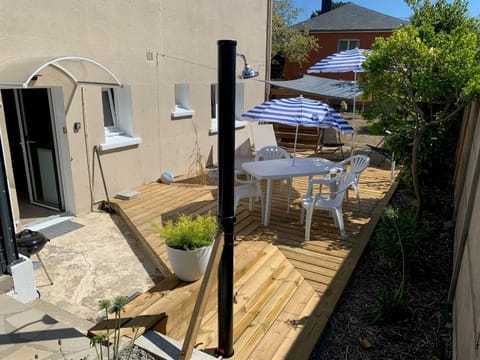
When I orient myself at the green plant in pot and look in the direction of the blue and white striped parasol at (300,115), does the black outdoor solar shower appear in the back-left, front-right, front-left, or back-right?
back-right

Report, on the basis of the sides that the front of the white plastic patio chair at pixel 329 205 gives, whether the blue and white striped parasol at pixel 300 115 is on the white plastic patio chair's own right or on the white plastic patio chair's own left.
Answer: on the white plastic patio chair's own right

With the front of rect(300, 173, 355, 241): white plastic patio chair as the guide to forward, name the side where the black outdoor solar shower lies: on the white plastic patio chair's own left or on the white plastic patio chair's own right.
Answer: on the white plastic patio chair's own left

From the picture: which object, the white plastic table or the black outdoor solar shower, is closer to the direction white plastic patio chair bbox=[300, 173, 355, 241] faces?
the white plastic table

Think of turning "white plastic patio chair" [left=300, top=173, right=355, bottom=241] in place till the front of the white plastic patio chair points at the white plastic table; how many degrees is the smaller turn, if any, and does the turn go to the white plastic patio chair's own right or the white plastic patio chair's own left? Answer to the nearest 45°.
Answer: approximately 45° to the white plastic patio chair's own right

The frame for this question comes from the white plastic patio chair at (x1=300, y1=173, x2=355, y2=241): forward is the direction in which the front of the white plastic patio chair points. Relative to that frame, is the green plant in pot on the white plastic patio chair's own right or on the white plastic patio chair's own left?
on the white plastic patio chair's own left

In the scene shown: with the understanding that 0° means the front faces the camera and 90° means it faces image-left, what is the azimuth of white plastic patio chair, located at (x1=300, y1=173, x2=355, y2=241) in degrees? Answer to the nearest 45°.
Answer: approximately 90°
